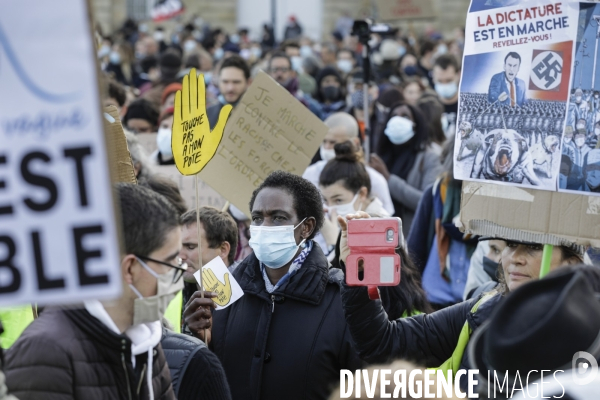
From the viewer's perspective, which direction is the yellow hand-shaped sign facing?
toward the camera

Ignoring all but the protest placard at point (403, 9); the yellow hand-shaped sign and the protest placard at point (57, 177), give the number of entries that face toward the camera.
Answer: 3

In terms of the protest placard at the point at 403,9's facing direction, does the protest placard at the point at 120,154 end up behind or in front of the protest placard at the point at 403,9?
in front

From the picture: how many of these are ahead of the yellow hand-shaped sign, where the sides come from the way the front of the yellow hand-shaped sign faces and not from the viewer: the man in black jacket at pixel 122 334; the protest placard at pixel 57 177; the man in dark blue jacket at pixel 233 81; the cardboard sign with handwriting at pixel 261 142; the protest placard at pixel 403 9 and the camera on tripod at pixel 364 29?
2

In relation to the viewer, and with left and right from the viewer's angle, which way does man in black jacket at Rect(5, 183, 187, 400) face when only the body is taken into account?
facing the viewer and to the right of the viewer

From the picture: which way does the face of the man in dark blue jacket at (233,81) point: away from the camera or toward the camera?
toward the camera

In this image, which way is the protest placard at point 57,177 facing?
toward the camera

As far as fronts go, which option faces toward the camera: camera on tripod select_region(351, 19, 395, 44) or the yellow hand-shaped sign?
the yellow hand-shaped sign

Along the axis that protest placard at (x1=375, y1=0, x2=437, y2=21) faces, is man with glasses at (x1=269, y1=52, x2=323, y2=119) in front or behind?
in front
